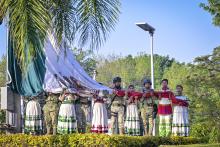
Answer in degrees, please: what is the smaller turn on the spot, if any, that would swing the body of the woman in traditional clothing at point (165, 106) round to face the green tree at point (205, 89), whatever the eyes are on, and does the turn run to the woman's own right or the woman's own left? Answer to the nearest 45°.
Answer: approximately 180°

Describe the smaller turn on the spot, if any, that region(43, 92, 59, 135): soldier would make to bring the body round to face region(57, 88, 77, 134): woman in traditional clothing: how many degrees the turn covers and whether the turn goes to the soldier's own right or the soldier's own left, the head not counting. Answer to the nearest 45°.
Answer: approximately 45° to the soldier's own left

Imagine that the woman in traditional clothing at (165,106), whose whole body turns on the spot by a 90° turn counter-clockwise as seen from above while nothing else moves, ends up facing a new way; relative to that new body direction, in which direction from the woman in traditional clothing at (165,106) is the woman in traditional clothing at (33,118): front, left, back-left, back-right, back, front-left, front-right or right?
back

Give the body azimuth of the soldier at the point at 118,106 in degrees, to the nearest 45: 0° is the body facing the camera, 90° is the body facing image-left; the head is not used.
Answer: approximately 0°

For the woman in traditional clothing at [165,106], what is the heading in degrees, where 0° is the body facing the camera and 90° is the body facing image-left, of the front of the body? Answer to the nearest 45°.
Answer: approximately 0°
